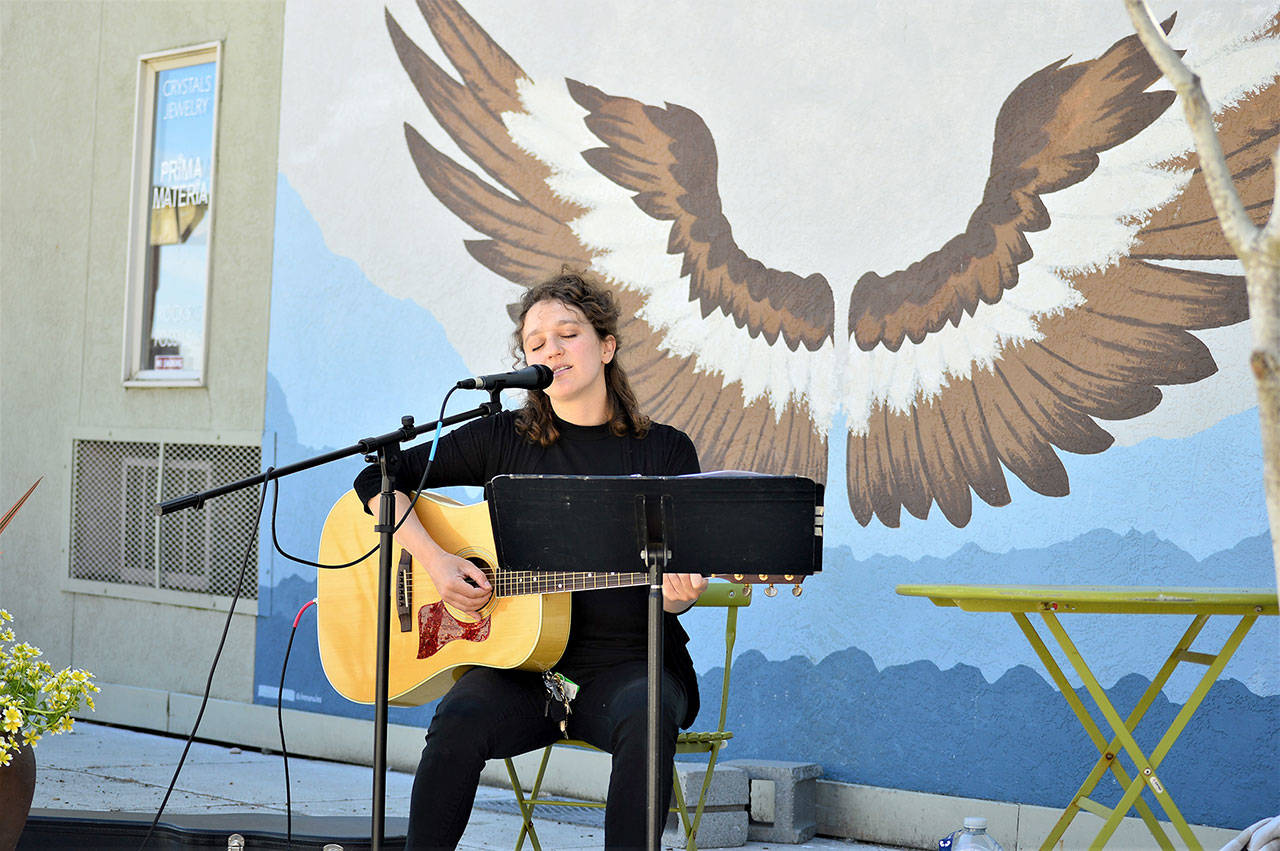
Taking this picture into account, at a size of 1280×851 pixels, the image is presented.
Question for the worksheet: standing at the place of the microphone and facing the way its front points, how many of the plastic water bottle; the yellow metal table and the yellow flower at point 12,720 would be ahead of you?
2

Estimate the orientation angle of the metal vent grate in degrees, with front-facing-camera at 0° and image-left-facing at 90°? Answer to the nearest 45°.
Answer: approximately 0°

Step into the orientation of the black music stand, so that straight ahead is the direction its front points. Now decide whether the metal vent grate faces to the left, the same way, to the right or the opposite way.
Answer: the opposite way

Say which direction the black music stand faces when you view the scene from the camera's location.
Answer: facing away from the viewer

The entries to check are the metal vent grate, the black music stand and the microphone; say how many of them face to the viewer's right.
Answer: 1

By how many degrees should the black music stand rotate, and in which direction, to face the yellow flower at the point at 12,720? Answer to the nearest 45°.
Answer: approximately 90° to its left

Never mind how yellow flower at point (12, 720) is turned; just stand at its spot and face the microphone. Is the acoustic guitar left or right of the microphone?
left

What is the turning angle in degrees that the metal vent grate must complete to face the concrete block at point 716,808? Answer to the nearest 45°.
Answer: approximately 45° to its left

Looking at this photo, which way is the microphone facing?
to the viewer's right

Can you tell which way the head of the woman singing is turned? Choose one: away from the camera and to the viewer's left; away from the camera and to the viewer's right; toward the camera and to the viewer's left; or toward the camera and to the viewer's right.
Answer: toward the camera and to the viewer's left

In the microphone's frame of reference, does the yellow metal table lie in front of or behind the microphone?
in front

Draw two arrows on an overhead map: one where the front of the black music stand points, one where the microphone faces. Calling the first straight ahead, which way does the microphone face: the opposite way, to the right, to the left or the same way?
to the right

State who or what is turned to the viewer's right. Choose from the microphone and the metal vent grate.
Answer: the microphone

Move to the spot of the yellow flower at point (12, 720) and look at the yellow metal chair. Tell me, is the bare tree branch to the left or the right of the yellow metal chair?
right

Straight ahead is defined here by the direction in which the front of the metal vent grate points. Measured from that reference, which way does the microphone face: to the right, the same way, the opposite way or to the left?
to the left

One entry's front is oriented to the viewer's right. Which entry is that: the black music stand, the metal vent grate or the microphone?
the microphone

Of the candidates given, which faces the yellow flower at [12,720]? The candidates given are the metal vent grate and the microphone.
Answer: the metal vent grate
